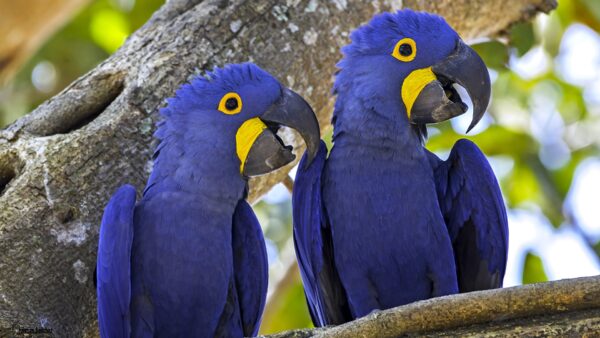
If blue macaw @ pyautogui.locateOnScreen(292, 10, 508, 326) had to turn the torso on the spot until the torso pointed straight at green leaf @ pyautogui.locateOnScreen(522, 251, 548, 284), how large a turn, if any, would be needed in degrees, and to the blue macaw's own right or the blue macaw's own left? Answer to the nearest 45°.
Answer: approximately 180°

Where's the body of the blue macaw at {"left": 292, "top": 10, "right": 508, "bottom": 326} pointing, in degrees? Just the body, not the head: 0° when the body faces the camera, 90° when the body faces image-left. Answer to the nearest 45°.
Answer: approximately 0°

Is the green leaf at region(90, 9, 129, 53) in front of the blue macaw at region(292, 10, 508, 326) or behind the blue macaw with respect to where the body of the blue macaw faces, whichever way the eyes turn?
behind

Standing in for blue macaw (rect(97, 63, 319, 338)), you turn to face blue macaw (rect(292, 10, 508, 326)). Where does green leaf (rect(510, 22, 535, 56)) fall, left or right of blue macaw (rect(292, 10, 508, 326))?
left

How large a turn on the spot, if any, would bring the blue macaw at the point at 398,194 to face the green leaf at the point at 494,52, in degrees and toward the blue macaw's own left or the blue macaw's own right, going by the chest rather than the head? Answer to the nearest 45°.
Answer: approximately 135° to the blue macaw's own left

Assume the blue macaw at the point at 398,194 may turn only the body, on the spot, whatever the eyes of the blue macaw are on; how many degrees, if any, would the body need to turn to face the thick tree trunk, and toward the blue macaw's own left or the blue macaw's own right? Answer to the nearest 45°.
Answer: approximately 90° to the blue macaw's own right

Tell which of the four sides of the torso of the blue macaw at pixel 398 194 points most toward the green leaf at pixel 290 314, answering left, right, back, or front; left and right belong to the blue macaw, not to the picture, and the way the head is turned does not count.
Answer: back

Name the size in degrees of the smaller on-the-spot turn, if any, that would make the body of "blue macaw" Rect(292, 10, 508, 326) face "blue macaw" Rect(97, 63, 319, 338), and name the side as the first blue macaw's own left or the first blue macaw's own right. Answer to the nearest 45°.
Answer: approximately 90° to the first blue macaw's own right

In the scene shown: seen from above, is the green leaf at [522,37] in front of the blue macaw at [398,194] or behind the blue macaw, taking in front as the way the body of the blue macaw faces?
behind
